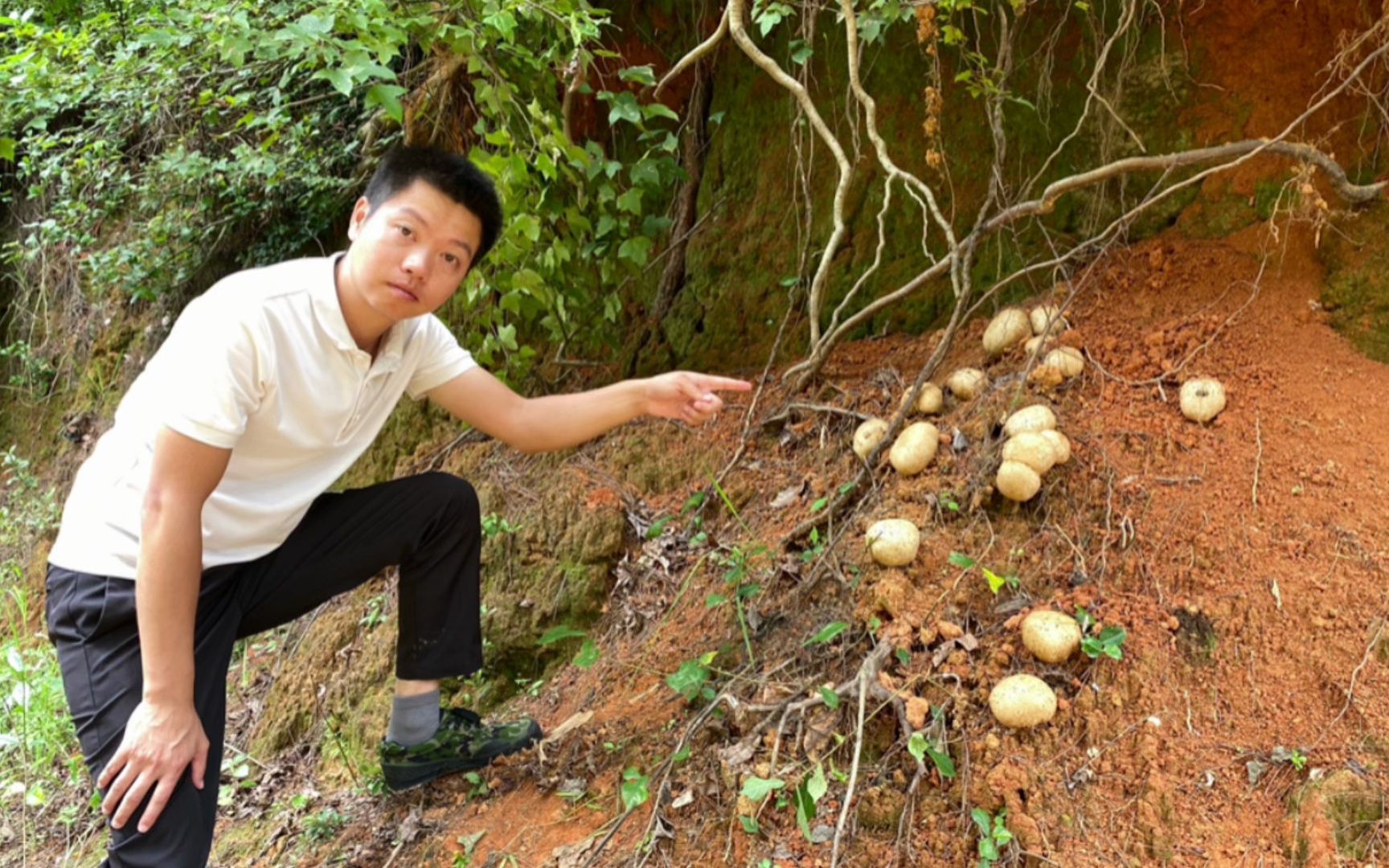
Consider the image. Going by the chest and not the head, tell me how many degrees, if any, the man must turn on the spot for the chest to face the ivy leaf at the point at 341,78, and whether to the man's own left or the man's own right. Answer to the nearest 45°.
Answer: approximately 90° to the man's own left

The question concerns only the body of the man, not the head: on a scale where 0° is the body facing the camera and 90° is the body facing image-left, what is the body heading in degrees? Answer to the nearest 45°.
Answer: approximately 315°

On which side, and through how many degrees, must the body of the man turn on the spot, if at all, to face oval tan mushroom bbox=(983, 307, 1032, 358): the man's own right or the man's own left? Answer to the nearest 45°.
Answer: approximately 45° to the man's own left

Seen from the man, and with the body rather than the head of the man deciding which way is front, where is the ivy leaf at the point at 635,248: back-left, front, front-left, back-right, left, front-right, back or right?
left

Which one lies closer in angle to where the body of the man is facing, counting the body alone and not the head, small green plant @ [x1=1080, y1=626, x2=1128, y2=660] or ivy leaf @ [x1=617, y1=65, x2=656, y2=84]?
the small green plant

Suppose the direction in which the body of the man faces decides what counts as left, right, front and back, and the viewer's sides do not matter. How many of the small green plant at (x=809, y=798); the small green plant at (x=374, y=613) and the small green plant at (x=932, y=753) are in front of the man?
2

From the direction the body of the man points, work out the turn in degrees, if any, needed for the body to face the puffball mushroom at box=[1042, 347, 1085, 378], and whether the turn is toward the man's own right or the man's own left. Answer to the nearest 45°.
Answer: approximately 45° to the man's own left

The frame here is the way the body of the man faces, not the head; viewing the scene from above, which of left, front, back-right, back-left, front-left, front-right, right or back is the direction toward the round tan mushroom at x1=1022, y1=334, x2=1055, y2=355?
front-left

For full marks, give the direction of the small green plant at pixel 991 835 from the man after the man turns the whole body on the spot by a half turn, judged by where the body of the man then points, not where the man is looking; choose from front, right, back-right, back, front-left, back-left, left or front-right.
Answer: back

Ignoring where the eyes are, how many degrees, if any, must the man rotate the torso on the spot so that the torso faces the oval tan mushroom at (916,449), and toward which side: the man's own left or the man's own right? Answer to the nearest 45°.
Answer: approximately 45° to the man's own left

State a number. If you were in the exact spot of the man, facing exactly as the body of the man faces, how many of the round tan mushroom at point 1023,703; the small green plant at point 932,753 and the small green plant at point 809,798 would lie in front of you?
3
